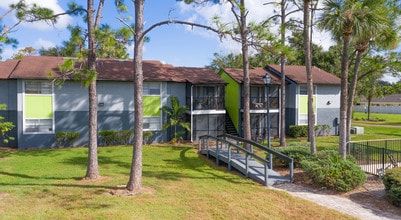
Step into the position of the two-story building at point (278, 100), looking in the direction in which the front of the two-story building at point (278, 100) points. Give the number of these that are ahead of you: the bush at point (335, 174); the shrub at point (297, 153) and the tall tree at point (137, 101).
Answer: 3

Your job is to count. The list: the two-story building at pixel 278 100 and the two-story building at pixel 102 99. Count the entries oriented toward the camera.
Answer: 2

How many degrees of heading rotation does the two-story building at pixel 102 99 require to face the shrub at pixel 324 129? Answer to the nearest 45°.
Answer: approximately 90° to its left

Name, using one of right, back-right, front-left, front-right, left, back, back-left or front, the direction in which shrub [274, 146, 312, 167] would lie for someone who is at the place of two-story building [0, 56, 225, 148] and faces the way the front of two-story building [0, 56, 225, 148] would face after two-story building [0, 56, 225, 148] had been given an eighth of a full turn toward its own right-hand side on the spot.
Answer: left

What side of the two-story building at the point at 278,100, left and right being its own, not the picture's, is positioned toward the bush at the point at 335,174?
front

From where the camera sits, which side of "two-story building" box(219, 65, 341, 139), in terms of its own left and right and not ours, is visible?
front

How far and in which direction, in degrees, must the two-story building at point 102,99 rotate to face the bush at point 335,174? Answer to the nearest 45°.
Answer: approximately 45° to its left

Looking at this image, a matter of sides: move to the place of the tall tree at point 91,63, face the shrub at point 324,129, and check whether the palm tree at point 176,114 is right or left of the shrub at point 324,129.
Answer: left

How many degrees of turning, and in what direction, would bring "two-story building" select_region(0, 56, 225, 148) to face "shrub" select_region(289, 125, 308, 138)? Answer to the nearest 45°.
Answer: approximately 90° to its left

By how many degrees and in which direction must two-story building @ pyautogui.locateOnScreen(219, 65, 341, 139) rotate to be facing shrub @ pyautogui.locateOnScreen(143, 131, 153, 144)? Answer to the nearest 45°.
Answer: approximately 45° to its right

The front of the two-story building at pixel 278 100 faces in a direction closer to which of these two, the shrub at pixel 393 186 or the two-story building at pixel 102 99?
the shrub

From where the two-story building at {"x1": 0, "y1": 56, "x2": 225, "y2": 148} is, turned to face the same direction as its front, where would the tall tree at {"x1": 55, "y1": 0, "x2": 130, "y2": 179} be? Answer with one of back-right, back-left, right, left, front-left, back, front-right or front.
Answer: front

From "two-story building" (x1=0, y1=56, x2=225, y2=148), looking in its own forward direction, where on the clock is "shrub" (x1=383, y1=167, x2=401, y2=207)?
The shrub is roughly at 11 o'clock from the two-story building.

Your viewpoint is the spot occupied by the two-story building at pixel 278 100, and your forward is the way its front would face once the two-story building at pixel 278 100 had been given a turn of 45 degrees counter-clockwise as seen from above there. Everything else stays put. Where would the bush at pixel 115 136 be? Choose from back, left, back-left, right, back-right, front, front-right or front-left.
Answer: right

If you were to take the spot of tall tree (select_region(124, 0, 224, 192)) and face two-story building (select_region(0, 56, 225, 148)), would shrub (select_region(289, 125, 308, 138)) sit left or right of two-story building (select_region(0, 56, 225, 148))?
right

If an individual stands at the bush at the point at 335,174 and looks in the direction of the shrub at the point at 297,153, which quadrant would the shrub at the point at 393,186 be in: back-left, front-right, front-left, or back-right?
back-right

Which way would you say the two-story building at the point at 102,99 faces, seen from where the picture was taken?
facing the viewer
